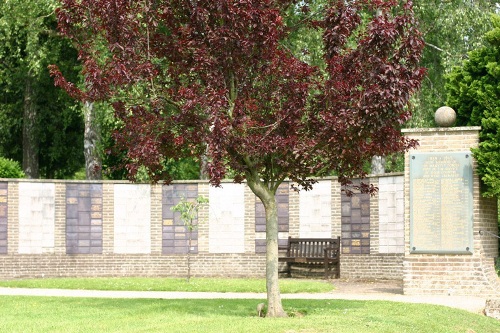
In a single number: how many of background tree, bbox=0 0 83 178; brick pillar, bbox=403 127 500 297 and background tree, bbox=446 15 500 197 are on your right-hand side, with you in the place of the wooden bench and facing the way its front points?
1

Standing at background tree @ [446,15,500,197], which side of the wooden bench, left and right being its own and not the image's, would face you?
left

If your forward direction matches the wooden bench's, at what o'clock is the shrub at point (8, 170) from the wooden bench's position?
The shrub is roughly at 2 o'clock from the wooden bench.

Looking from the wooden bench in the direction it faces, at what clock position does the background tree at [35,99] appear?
The background tree is roughly at 3 o'clock from the wooden bench.

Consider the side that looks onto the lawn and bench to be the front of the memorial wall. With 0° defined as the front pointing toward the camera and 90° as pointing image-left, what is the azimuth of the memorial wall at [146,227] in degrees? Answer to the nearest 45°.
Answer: approximately 0°

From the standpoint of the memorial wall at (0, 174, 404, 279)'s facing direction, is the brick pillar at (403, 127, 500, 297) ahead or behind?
ahead
